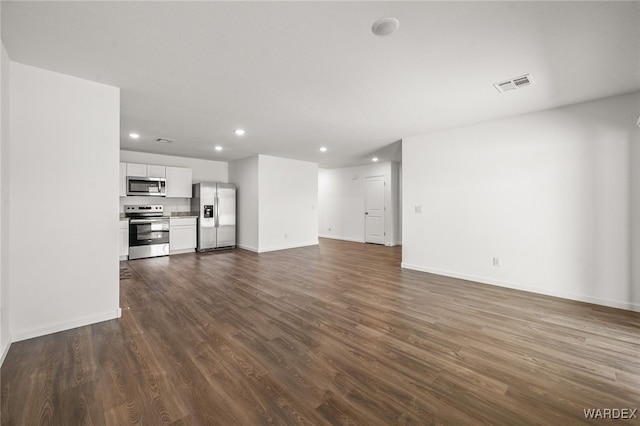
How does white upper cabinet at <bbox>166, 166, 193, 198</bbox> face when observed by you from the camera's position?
facing the viewer

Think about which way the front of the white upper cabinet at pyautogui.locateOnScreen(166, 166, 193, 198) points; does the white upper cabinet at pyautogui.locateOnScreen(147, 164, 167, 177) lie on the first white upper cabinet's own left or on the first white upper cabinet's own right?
on the first white upper cabinet's own right

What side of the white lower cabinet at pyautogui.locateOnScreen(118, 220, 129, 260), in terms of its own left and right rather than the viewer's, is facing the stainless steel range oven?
left

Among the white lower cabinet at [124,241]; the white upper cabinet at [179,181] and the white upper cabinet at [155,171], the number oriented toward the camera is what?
3

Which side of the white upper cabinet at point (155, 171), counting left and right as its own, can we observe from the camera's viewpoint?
front

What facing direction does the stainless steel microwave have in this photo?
toward the camera

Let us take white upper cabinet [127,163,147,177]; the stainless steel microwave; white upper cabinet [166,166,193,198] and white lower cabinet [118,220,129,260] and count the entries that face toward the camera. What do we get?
4

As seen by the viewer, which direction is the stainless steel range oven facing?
toward the camera
